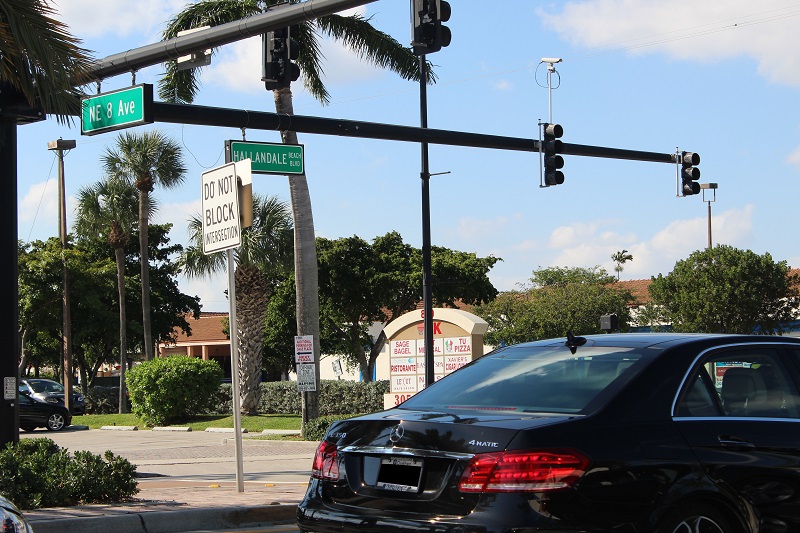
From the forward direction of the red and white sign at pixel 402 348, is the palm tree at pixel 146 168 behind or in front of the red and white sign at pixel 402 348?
behind

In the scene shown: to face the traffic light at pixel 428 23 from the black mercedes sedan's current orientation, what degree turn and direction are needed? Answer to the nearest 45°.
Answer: approximately 45° to its left

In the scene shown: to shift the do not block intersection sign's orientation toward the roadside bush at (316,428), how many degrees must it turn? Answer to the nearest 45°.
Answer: approximately 135° to its right

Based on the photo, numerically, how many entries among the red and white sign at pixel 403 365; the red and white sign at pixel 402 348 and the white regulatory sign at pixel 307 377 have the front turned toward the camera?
3
